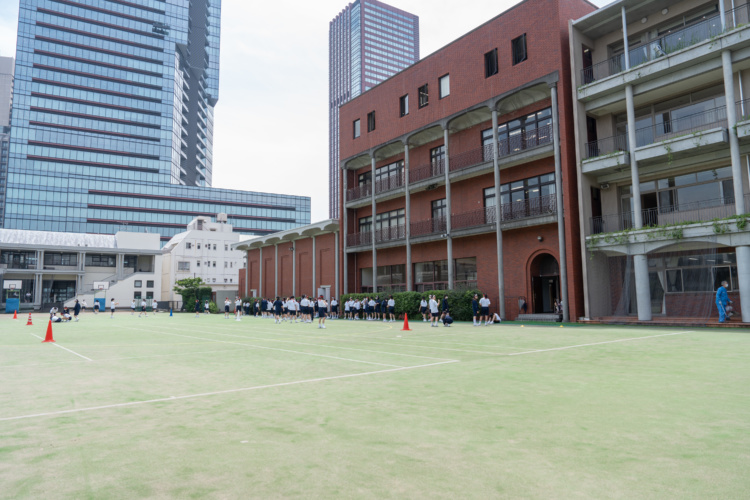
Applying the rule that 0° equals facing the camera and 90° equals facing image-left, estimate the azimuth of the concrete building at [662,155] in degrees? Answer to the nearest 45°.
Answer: approximately 45°

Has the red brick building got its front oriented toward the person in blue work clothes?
no

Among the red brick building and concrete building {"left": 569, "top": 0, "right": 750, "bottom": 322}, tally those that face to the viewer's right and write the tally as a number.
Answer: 0

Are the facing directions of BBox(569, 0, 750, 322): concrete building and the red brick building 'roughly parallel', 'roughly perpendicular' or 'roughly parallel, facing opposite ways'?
roughly parallel

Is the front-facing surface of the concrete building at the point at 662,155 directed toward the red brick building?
no

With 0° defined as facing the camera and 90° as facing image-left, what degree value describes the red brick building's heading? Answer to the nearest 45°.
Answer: approximately 45°

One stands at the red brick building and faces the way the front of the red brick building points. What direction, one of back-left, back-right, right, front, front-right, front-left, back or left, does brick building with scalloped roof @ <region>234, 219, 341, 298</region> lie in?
right

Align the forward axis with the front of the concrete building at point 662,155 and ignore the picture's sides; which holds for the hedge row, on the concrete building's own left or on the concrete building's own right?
on the concrete building's own right
